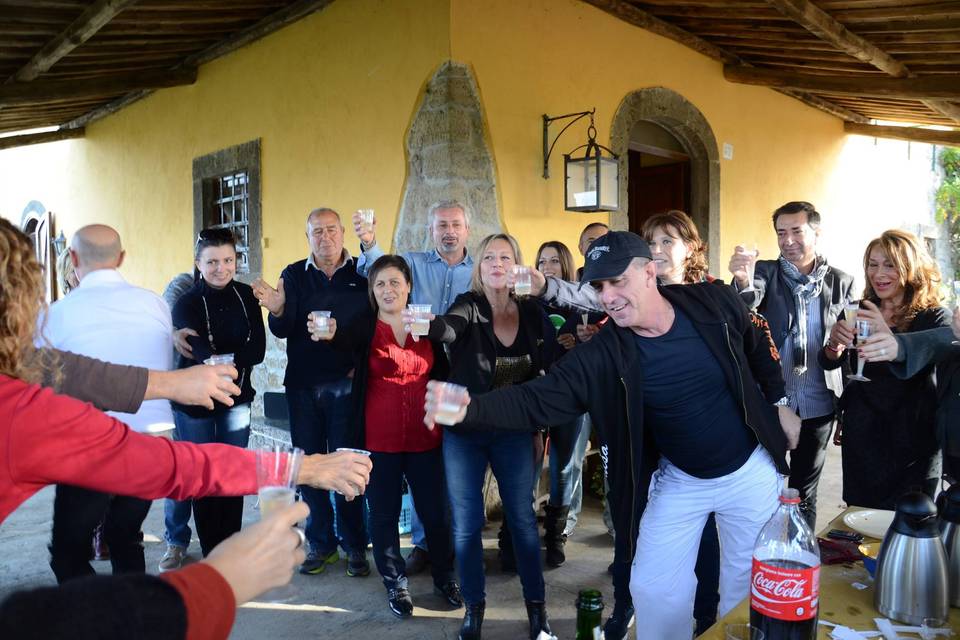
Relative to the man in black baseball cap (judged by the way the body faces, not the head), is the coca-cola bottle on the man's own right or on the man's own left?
on the man's own left

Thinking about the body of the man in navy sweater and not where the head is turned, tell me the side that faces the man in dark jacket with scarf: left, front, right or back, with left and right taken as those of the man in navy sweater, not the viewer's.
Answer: left

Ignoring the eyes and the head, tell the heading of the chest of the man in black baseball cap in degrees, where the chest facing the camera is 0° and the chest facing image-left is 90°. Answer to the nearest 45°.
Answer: approximately 45°

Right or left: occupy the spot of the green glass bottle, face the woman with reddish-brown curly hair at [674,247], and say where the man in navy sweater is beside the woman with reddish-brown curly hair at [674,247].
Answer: left

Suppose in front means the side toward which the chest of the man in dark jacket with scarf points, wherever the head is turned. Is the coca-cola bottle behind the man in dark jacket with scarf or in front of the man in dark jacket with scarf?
in front

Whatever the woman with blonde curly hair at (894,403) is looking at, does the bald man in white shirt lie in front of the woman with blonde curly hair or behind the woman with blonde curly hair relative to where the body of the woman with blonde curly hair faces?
in front

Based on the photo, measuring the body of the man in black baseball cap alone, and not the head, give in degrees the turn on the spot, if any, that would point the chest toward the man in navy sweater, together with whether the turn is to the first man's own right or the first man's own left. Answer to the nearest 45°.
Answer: approximately 90° to the first man's own right

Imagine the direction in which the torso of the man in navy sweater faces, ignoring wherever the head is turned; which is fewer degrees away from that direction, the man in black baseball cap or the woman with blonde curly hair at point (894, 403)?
the man in black baseball cap
